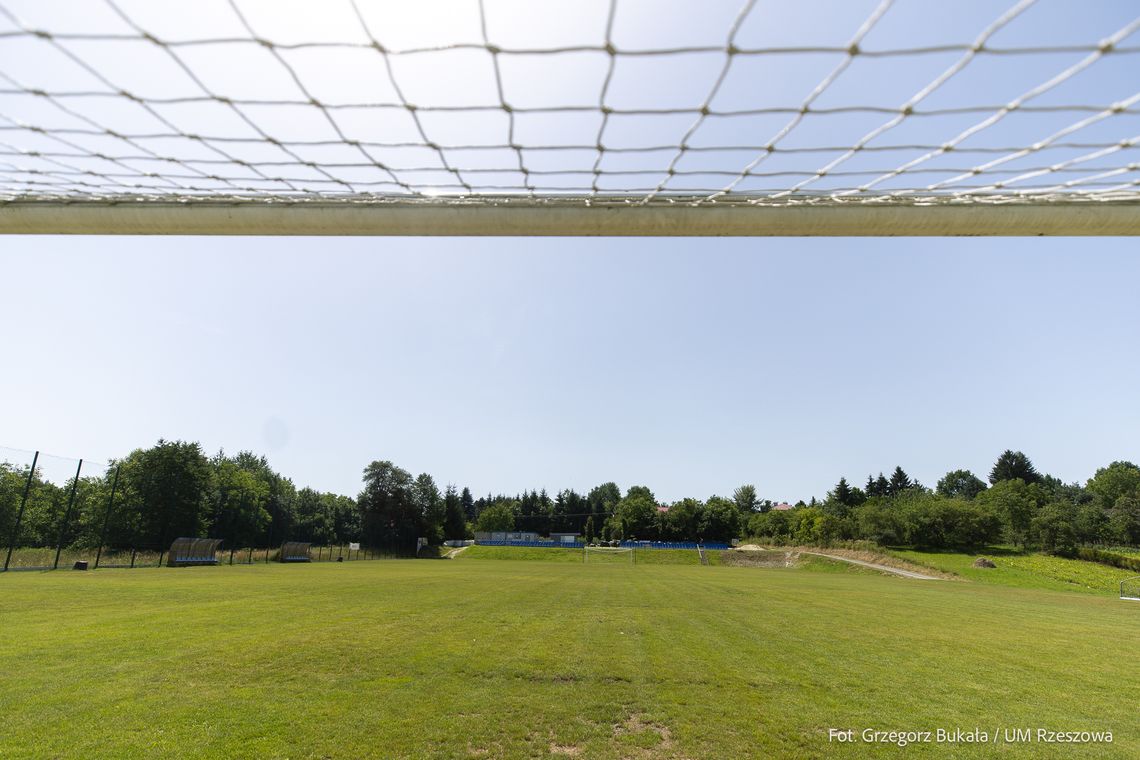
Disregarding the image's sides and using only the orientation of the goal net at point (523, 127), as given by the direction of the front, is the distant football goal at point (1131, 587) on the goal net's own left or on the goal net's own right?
on the goal net's own right

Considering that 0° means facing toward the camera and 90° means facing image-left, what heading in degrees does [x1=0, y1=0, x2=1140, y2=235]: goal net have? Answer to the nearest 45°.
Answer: approximately 180°

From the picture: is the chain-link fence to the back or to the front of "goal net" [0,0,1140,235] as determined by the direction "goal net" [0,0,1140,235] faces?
to the front

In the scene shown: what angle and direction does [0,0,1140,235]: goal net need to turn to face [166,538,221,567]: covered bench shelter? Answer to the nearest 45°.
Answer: approximately 45° to its left
